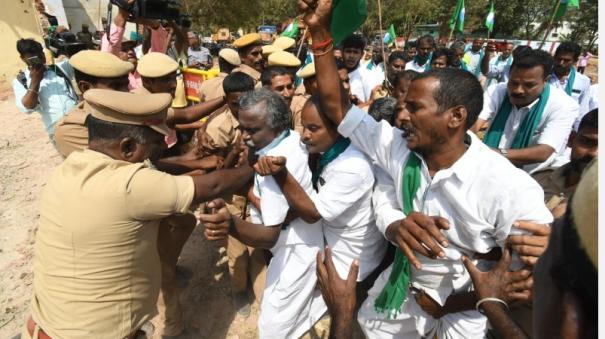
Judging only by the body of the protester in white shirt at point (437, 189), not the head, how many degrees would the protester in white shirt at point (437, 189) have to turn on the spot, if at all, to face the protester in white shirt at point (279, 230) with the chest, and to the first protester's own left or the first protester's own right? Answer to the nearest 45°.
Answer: approximately 45° to the first protester's own right

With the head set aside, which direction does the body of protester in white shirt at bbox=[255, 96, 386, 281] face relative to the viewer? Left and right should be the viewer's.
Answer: facing to the left of the viewer

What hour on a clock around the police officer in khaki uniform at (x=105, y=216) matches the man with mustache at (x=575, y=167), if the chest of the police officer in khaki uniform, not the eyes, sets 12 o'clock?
The man with mustache is roughly at 2 o'clock from the police officer in khaki uniform.

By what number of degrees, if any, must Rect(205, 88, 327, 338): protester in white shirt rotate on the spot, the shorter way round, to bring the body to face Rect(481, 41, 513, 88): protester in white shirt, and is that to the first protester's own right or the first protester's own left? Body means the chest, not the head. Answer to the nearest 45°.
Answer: approximately 135° to the first protester's own right

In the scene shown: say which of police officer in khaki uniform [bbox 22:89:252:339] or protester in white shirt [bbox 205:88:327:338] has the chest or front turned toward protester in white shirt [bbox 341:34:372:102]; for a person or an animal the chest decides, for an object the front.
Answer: the police officer in khaki uniform

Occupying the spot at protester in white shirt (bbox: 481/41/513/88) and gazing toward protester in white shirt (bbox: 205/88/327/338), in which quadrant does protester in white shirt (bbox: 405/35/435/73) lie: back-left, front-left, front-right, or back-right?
front-right

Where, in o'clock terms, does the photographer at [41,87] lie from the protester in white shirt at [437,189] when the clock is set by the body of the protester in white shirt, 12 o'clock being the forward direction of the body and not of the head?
The photographer is roughly at 2 o'clock from the protester in white shirt.

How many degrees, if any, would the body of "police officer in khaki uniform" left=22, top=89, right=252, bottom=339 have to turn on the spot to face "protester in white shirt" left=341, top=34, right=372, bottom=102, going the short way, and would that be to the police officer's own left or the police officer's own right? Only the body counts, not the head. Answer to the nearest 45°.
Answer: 0° — they already face them

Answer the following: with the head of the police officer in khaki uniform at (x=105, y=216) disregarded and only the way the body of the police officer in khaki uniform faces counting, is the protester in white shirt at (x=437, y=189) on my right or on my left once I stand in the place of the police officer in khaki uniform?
on my right

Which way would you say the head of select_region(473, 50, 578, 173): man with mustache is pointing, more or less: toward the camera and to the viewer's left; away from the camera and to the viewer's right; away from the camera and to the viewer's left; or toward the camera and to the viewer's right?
toward the camera and to the viewer's left

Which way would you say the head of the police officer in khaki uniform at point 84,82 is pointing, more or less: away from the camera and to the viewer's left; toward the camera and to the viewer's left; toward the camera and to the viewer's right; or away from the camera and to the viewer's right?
away from the camera and to the viewer's right

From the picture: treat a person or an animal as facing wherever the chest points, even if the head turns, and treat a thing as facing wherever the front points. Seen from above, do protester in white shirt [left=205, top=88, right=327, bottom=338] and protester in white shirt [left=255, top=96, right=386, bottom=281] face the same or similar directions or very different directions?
same or similar directions

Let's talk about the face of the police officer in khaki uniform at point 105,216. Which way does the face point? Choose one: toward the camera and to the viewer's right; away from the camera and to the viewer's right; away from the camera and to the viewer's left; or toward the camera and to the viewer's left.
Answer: away from the camera and to the viewer's right

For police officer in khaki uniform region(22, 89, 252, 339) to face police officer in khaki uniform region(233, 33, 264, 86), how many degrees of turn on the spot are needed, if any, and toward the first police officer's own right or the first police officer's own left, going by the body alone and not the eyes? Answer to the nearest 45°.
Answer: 0° — they already face them

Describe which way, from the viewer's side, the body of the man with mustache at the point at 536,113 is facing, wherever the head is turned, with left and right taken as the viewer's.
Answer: facing the viewer and to the left of the viewer

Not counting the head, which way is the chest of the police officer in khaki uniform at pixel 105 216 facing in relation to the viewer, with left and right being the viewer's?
facing away from the viewer and to the right of the viewer
